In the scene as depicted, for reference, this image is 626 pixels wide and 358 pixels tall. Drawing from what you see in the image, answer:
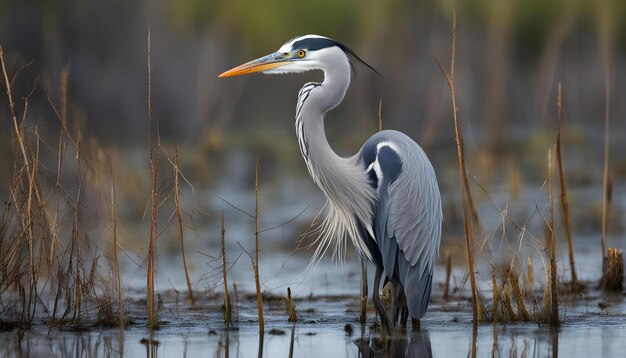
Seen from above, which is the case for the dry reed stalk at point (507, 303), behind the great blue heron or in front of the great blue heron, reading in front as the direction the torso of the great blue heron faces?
behind

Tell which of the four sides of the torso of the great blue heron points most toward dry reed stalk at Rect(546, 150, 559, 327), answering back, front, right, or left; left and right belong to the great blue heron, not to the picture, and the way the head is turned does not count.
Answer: back

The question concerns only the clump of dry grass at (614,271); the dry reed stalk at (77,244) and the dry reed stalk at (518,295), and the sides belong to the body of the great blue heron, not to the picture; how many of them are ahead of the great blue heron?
1

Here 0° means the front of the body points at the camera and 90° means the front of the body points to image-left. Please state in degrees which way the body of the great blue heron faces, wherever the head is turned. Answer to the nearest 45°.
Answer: approximately 90°

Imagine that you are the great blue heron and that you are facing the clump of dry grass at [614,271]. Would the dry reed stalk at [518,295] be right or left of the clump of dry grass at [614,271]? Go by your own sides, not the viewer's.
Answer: right

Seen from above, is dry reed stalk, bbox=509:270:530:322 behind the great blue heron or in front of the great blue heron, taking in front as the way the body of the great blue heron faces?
behind

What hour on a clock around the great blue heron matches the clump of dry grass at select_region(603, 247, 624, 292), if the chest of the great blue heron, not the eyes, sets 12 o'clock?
The clump of dry grass is roughly at 5 o'clock from the great blue heron.
